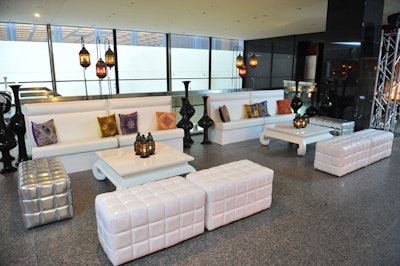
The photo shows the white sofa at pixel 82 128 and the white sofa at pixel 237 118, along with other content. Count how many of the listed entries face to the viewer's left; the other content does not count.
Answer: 0

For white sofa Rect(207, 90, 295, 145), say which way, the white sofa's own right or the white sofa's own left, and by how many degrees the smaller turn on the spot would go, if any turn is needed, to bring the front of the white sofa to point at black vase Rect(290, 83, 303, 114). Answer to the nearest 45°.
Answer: approximately 90° to the white sofa's own left

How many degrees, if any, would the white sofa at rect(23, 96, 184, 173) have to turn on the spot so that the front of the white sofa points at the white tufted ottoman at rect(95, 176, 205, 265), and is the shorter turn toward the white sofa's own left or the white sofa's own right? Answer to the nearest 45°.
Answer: approximately 45° to the white sofa's own right

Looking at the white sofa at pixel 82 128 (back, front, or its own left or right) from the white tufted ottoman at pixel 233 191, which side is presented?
front

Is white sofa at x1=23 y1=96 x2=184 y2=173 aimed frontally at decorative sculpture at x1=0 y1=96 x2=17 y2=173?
no

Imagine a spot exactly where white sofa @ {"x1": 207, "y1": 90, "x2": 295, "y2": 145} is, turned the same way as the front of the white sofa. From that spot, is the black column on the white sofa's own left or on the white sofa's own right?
on the white sofa's own left

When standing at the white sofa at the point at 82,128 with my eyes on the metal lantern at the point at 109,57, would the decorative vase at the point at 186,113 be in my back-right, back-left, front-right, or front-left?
front-right

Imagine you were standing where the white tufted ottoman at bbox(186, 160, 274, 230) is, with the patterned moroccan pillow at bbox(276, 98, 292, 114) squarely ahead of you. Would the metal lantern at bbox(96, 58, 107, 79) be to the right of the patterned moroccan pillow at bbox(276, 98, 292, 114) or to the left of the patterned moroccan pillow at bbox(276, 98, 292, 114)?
left

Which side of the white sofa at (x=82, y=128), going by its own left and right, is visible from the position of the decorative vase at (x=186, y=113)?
left

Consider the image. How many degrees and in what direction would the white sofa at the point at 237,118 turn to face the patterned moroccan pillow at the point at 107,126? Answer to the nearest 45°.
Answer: approximately 90° to its right

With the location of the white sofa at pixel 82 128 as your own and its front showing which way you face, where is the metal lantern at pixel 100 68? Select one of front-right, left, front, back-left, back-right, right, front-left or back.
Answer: back-left

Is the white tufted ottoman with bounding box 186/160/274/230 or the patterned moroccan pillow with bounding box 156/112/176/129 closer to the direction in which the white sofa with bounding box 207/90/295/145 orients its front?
the white tufted ottoman

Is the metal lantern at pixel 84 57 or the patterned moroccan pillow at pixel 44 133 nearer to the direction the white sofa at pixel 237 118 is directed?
the patterned moroccan pillow

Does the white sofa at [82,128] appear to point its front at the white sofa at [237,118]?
no

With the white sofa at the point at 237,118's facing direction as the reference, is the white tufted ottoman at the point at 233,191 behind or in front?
in front

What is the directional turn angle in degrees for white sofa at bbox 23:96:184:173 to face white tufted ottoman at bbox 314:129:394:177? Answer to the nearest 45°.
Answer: approximately 45° to its left

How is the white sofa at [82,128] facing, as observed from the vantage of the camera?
facing the viewer and to the right of the viewer

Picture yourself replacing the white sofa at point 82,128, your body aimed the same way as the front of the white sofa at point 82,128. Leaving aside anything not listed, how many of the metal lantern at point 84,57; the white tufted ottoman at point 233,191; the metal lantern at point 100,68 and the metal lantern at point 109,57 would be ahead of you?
1

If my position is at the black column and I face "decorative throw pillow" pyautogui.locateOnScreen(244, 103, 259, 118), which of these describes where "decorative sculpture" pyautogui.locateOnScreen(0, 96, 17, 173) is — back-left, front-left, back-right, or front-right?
front-left

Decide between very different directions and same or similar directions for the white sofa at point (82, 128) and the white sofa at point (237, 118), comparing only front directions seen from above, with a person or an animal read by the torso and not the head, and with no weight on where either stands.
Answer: same or similar directions

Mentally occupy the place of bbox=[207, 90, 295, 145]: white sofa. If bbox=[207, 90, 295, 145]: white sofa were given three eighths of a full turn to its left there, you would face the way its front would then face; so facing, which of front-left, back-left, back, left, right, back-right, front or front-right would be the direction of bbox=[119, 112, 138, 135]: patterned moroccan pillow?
back-left

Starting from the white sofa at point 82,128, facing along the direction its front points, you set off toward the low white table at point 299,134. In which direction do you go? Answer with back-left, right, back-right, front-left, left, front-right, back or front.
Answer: front-left

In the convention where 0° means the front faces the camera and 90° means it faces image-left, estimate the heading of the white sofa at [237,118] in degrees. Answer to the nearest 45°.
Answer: approximately 315°
